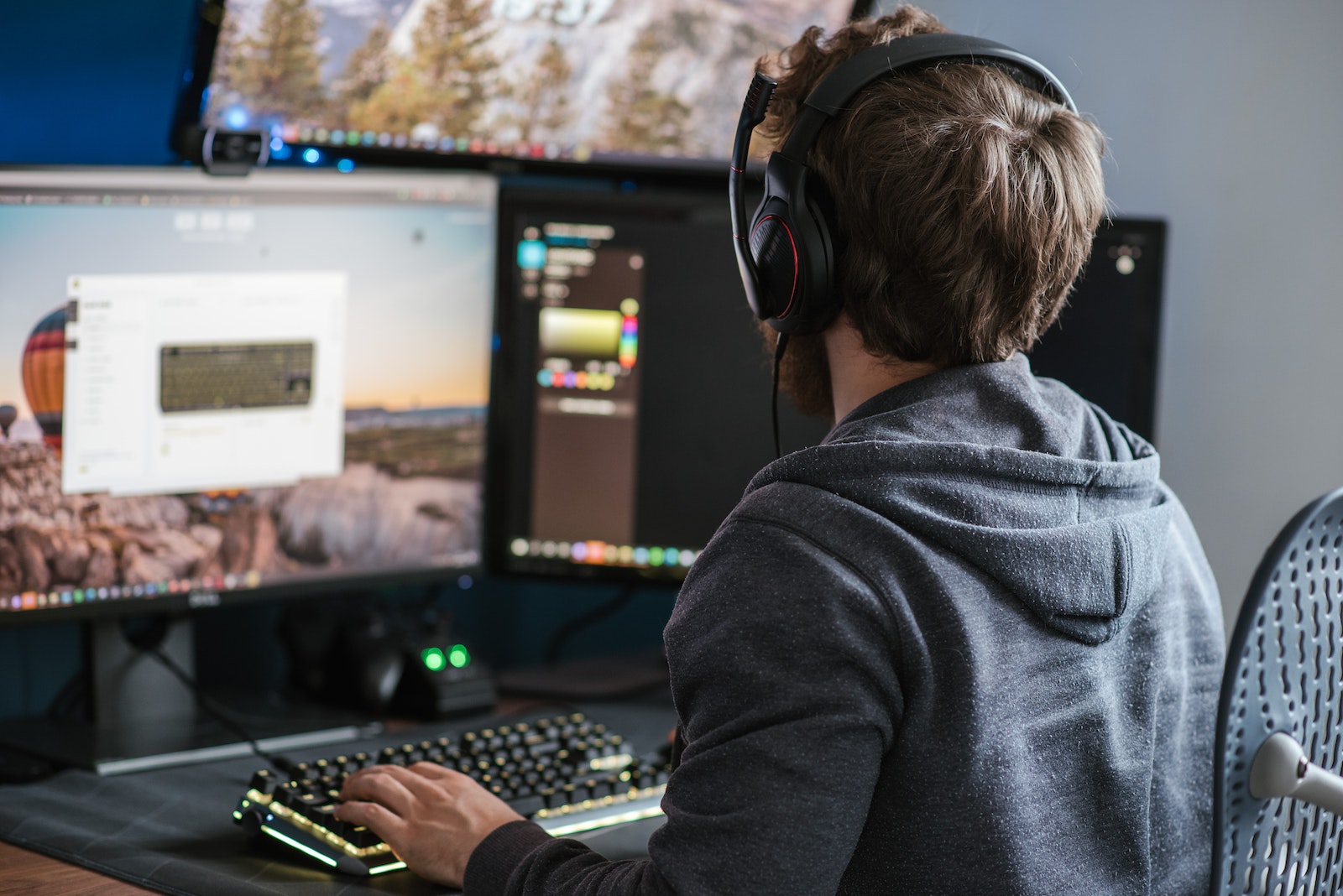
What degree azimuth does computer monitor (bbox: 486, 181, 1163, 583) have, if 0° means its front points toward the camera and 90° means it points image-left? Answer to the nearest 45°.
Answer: approximately 0°

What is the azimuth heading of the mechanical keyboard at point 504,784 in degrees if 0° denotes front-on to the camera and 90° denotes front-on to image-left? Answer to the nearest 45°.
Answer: approximately 315°

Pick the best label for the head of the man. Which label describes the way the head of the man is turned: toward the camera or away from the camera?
away from the camera

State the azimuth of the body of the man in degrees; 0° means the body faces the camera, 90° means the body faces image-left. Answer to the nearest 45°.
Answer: approximately 135°

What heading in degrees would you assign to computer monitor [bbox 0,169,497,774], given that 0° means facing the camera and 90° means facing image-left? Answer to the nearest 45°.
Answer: approximately 315°
